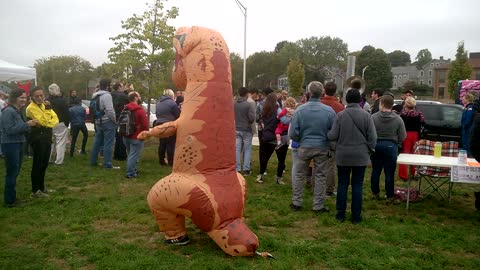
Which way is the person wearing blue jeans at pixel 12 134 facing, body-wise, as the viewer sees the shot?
to the viewer's right

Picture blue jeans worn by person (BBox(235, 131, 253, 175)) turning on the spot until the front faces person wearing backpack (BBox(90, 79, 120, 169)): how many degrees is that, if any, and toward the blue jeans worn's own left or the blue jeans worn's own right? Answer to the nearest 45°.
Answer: approximately 90° to the blue jeans worn's own left

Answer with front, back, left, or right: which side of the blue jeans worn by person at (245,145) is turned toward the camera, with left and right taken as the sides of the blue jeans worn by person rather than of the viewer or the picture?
back

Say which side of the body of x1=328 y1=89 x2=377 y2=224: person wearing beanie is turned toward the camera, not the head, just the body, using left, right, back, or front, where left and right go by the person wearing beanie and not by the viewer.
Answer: back

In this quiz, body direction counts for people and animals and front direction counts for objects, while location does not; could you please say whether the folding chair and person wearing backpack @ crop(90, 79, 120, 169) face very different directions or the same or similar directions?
very different directions

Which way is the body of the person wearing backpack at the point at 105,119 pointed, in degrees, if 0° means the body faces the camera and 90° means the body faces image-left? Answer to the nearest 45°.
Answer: approximately 225°

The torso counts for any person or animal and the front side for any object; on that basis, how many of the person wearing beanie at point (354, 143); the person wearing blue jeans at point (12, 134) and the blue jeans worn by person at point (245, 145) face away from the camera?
2
